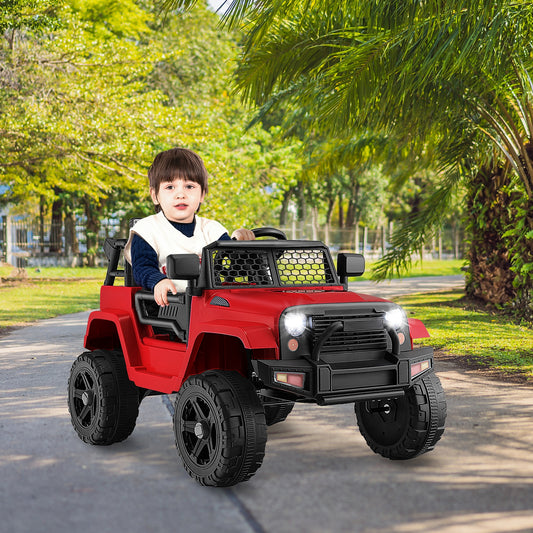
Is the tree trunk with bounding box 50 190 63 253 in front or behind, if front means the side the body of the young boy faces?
behind

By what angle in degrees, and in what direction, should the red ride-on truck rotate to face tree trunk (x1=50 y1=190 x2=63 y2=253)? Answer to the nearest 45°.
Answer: approximately 135° to its left

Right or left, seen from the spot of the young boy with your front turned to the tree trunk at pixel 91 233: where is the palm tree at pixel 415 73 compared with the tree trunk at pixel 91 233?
right

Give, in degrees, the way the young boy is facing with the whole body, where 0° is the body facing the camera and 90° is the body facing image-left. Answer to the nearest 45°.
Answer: approximately 315°

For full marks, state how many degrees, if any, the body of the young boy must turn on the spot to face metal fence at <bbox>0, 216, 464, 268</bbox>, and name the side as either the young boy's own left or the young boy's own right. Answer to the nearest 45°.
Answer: approximately 135° to the young boy's own left

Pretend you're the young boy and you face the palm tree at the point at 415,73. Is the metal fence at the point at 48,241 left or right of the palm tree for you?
left

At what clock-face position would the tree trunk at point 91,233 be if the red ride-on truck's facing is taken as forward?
The tree trunk is roughly at 7 o'clock from the red ride-on truck.

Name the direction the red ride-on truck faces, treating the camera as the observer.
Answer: facing the viewer and to the right of the viewer

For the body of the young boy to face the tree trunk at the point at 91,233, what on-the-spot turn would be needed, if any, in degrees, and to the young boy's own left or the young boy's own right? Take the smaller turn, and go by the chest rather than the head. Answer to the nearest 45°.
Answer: approximately 135° to the young boy's own left

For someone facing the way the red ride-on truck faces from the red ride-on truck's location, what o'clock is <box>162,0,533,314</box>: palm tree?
The palm tree is roughly at 8 o'clock from the red ride-on truck.
